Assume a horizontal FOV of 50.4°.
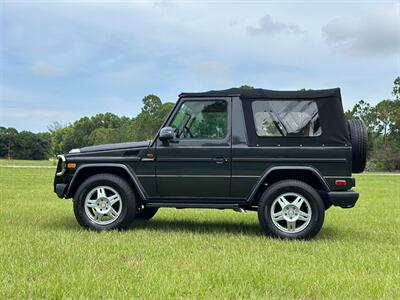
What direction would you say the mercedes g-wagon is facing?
to the viewer's left
